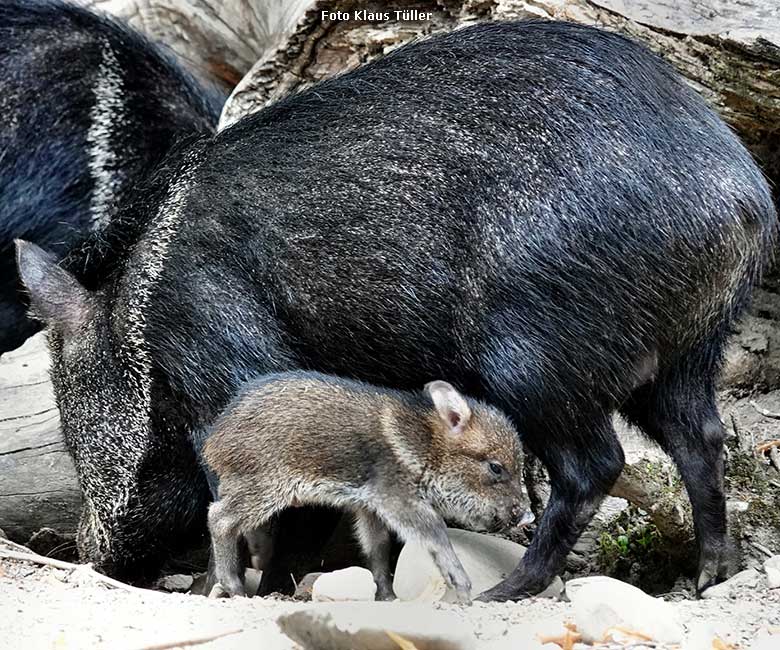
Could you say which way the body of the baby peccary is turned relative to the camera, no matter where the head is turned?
to the viewer's right

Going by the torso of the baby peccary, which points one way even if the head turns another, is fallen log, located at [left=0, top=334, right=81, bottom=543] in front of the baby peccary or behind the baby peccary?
behind

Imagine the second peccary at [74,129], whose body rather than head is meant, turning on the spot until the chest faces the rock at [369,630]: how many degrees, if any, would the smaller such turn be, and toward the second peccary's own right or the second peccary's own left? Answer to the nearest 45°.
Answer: approximately 90° to the second peccary's own right

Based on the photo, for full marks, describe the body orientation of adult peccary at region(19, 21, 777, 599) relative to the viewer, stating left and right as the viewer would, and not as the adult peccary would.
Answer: facing to the left of the viewer

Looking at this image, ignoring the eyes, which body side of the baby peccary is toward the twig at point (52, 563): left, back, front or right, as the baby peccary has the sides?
back

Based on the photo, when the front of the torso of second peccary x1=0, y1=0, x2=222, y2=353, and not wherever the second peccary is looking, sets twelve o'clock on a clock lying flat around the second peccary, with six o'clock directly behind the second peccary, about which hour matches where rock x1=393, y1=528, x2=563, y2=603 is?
The rock is roughly at 2 o'clock from the second peccary.

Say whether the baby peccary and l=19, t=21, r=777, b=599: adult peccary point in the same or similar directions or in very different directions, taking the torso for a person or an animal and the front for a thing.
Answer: very different directions

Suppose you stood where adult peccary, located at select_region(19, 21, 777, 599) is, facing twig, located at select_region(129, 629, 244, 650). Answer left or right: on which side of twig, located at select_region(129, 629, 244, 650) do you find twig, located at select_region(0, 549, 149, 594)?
right

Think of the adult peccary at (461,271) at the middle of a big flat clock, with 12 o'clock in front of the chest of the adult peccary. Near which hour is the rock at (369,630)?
The rock is roughly at 9 o'clock from the adult peccary.

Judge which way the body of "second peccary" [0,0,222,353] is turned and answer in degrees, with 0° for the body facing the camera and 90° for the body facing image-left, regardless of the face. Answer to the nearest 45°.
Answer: approximately 270°
